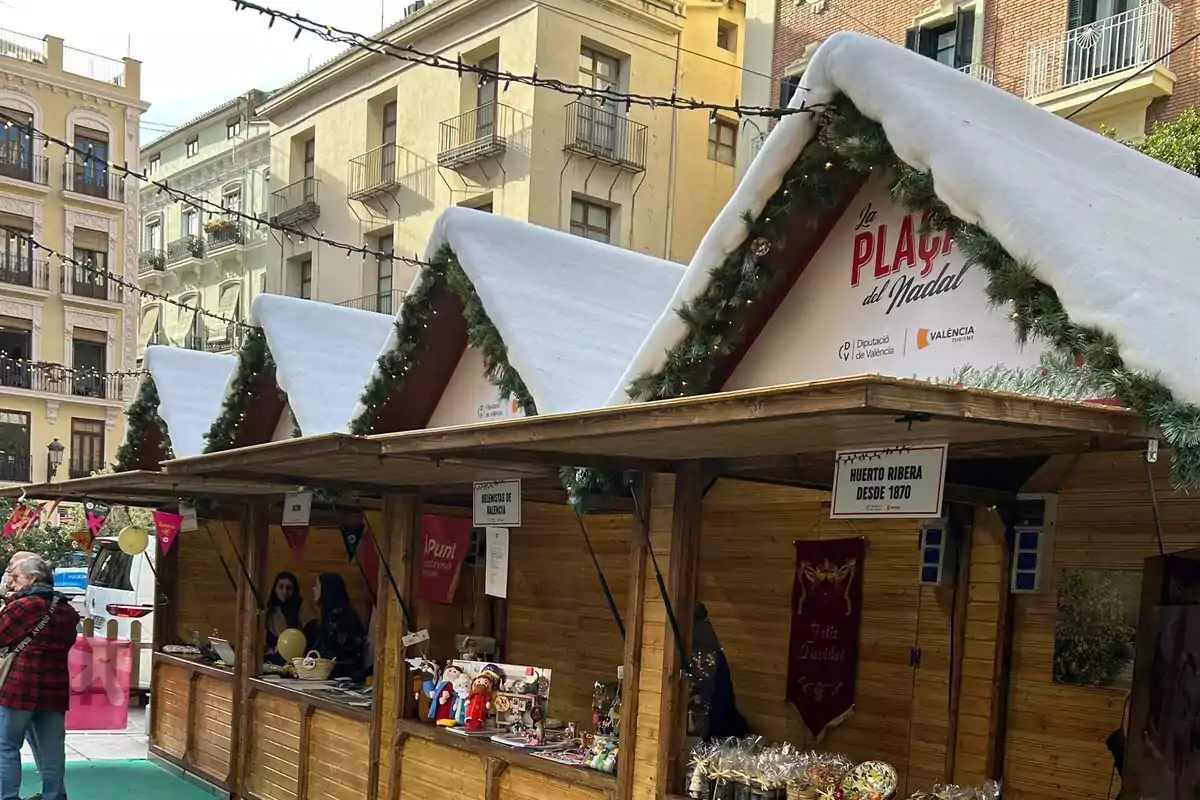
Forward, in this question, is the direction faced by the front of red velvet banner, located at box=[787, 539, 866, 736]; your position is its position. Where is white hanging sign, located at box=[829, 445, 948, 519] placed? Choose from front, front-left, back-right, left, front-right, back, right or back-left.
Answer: front

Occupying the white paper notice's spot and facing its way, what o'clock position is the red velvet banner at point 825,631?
The red velvet banner is roughly at 8 o'clock from the white paper notice.

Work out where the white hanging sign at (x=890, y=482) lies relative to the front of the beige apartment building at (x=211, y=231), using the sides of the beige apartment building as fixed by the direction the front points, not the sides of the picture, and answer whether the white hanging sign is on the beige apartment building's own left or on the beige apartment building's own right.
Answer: on the beige apartment building's own left

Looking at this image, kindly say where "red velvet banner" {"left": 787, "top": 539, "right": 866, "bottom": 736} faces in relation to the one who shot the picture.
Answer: facing the viewer

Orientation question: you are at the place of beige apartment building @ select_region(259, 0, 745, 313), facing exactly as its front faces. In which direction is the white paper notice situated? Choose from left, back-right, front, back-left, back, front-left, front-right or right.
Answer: front-left

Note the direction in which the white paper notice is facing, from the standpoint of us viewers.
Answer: facing the viewer and to the left of the viewer

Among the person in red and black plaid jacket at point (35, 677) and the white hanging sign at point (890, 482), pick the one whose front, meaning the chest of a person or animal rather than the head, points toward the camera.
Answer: the white hanging sign

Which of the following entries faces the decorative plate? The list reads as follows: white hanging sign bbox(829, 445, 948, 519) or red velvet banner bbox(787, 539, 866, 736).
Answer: the red velvet banner

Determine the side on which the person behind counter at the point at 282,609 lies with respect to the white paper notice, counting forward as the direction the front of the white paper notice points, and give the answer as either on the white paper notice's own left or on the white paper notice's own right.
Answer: on the white paper notice's own right

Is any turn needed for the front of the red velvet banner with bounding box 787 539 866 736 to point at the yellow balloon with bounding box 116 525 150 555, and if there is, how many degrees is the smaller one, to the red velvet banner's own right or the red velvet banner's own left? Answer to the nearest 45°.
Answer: approximately 135° to the red velvet banner's own right

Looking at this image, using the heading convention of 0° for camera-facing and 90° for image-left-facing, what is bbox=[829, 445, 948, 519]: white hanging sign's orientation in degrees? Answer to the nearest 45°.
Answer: approximately 0°
